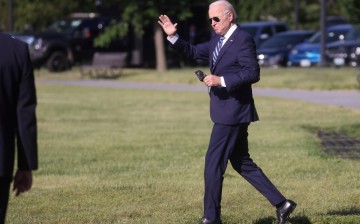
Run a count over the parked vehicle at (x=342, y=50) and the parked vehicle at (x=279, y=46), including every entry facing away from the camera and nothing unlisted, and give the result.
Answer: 0

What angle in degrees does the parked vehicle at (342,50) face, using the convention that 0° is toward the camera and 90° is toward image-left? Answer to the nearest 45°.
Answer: approximately 45°

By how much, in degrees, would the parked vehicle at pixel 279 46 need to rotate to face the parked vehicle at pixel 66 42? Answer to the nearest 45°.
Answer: approximately 45° to its right

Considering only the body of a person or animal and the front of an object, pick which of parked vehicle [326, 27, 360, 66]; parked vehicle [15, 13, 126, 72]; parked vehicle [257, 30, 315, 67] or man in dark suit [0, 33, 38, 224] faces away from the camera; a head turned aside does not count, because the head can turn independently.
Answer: the man in dark suit

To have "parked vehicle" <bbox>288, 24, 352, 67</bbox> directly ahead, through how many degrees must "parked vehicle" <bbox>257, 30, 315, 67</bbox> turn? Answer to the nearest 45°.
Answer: approximately 90° to its left

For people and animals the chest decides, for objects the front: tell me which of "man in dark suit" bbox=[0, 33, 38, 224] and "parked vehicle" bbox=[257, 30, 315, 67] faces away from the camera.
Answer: the man in dark suit

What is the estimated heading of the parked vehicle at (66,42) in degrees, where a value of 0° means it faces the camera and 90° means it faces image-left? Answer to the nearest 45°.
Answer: approximately 45°

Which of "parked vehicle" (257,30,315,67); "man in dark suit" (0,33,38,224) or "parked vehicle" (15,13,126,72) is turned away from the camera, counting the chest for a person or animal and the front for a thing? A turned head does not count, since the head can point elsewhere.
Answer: the man in dark suit

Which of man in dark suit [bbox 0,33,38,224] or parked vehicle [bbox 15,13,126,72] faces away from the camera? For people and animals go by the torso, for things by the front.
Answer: the man in dark suit

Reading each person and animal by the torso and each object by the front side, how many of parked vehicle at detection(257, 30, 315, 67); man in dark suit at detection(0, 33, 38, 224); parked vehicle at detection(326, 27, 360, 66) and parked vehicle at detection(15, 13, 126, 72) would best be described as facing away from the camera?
1

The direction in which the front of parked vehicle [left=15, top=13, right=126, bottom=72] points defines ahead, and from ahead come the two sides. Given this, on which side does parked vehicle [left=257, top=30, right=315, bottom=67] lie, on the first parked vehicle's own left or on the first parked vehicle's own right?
on the first parked vehicle's own left

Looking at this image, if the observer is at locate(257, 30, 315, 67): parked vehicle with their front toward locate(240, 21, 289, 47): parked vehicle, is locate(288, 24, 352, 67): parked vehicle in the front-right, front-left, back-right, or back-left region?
back-right

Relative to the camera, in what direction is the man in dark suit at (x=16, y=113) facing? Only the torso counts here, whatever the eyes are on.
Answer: away from the camera

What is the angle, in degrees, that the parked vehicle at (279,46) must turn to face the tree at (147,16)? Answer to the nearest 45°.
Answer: approximately 45° to its right
